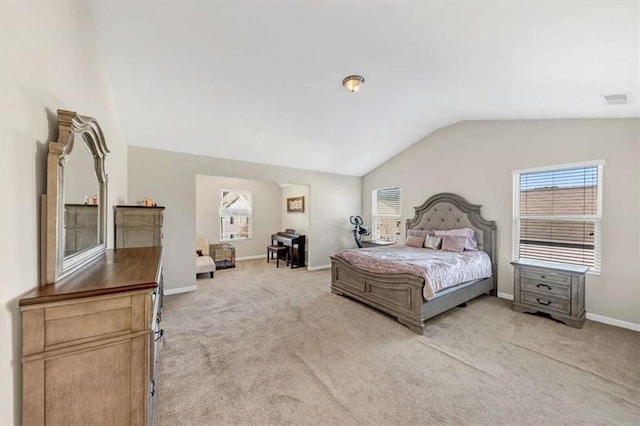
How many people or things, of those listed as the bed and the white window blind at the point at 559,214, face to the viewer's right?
0

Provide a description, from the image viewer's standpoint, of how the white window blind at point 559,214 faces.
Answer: facing the viewer and to the left of the viewer

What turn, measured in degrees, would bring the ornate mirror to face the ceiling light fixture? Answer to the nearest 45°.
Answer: approximately 45° to its left

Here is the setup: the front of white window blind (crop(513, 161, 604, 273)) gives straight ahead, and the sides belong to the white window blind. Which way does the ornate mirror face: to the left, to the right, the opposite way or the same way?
the opposite way

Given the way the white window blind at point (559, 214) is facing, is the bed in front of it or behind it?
in front

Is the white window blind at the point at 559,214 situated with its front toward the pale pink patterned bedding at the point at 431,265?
no

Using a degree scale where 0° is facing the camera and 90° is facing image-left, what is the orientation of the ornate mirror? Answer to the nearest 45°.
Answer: approximately 315°

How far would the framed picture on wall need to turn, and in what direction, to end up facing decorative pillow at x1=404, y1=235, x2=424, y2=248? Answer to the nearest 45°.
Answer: approximately 90° to its left

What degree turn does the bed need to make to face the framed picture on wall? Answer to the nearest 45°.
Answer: approximately 90° to its right

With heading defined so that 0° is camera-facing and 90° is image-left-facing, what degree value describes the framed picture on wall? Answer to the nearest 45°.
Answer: approximately 45°

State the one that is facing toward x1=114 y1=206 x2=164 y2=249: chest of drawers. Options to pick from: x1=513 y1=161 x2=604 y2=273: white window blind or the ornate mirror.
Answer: the white window blind

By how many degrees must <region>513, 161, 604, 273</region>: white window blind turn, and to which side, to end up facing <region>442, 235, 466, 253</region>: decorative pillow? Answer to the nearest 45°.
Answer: approximately 45° to its right

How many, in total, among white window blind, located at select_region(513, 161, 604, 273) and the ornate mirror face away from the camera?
0

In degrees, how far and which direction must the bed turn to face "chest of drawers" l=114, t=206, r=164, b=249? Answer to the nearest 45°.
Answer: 0° — it already faces it

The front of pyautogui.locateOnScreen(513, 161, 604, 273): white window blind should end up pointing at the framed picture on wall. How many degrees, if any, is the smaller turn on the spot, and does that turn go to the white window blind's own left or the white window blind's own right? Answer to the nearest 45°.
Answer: approximately 45° to the white window blind's own right

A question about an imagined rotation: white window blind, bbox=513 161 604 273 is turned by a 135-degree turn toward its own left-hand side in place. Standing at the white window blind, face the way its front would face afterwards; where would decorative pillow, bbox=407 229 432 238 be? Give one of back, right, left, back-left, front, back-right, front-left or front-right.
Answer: back

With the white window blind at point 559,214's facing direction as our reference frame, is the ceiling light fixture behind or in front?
in front
